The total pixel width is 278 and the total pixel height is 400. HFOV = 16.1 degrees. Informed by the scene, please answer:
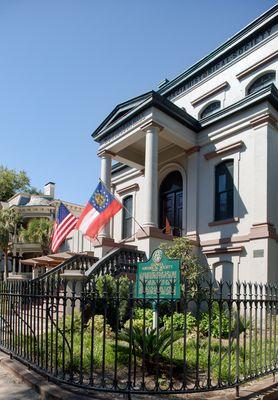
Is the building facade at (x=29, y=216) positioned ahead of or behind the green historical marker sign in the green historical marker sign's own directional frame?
behind

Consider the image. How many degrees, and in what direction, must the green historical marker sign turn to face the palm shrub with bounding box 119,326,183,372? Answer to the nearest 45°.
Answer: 0° — it already faces it

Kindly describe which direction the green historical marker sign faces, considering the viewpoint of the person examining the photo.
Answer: facing the viewer

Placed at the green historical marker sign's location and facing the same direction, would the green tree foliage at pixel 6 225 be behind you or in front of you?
behind

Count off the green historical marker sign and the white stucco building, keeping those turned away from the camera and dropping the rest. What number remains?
0

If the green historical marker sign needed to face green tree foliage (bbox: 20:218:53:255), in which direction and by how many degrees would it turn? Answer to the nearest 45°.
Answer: approximately 180°

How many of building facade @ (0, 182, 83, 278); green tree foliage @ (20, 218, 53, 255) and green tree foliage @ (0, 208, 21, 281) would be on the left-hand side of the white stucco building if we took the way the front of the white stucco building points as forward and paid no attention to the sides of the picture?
0

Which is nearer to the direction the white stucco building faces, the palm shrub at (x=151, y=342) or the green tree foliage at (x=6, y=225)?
the palm shrub
